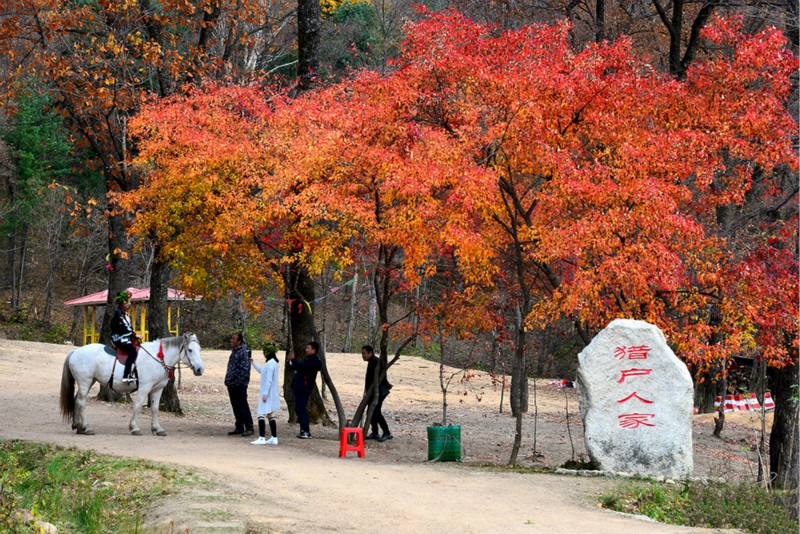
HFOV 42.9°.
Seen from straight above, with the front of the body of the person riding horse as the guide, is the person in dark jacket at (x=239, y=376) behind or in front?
in front

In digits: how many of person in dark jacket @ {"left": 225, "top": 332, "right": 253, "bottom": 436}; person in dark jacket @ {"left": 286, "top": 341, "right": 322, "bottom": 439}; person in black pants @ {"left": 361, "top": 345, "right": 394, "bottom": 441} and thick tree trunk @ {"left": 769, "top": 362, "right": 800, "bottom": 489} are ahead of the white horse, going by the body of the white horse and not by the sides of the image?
4

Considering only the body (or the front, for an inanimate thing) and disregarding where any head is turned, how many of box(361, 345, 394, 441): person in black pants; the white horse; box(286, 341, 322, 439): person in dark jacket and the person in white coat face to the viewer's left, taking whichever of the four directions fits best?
3

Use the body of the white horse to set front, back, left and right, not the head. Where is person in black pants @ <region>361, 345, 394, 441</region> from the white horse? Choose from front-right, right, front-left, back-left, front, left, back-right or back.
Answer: front

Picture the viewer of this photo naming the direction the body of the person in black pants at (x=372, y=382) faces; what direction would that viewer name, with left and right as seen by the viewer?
facing to the left of the viewer

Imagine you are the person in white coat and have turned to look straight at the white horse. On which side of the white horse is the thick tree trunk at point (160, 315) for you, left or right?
right

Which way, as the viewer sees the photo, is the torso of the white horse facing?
to the viewer's right

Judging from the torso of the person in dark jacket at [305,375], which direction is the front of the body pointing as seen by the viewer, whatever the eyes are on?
to the viewer's left

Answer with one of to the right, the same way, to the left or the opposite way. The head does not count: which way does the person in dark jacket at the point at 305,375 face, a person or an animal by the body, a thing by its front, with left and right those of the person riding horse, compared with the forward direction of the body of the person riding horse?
the opposite way

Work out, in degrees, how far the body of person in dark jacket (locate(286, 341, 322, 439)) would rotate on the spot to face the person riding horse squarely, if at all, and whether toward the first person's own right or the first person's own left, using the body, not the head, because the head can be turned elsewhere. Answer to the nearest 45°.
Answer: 0° — they already face them

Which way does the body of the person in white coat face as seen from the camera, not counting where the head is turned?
to the viewer's left

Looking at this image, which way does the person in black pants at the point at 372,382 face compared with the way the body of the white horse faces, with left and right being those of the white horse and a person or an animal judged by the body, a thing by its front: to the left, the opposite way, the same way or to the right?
the opposite way

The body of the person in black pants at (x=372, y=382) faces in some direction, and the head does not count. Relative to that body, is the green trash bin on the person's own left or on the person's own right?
on the person's own left

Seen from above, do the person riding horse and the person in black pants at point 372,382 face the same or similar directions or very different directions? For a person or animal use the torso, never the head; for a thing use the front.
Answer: very different directions

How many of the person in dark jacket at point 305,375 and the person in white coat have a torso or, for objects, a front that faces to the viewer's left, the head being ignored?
2

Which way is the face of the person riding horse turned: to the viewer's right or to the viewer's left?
to the viewer's right

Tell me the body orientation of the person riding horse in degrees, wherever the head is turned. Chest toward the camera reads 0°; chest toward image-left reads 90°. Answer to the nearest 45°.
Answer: approximately 270°

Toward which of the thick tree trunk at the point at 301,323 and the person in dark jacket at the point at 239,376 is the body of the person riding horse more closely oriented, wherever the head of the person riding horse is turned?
the person in dark jacket

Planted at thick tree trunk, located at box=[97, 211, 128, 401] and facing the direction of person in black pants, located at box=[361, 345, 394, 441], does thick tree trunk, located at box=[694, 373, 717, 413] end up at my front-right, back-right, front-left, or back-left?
front-left
